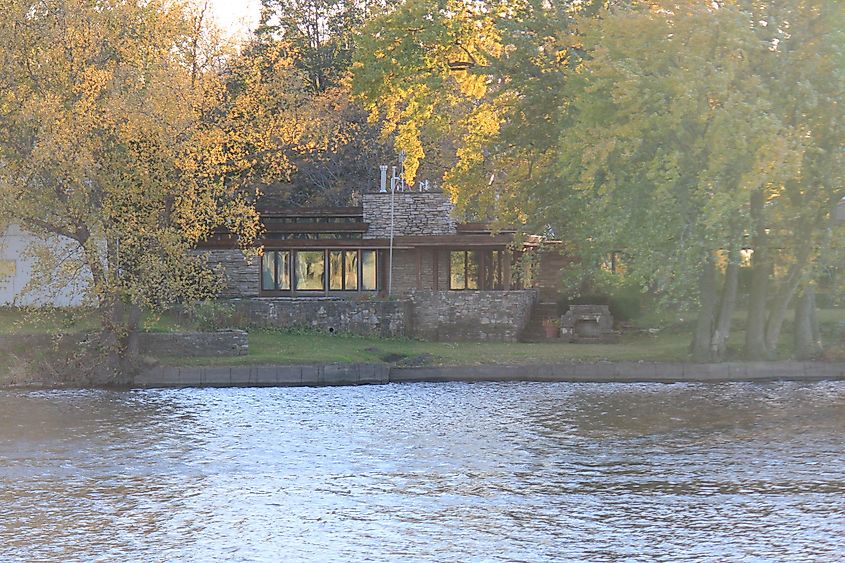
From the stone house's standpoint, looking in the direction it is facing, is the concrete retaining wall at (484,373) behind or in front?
in front

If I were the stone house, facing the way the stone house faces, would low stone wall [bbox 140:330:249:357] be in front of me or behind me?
in front

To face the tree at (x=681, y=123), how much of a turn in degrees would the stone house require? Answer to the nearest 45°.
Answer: approximately 45° to its left

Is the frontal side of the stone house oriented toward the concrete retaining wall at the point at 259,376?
yes

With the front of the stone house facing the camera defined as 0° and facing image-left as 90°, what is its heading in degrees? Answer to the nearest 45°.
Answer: approximately 0°
